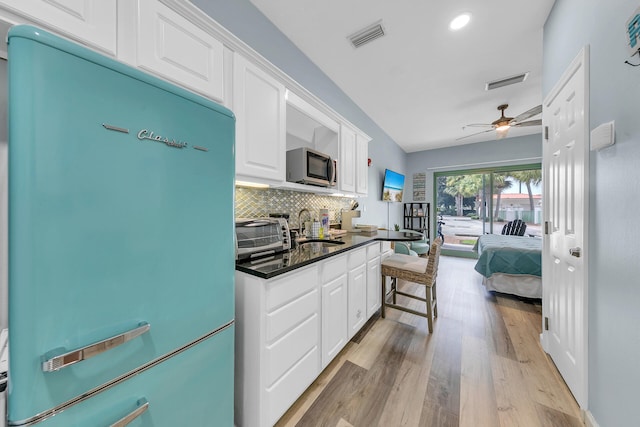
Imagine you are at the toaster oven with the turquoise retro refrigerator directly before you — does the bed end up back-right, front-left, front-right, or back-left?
back-left

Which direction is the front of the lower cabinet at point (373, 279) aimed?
to the viewer's right

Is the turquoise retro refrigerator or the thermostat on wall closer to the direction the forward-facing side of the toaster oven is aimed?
the thermostat on wall

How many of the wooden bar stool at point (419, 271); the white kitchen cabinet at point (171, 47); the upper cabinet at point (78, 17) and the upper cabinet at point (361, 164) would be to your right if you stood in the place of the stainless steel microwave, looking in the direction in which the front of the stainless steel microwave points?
2

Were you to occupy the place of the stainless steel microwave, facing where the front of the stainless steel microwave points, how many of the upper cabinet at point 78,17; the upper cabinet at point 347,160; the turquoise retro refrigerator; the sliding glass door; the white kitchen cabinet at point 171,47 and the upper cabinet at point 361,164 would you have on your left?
3

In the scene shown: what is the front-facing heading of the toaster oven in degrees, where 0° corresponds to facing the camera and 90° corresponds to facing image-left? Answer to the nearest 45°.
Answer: approximately 315°

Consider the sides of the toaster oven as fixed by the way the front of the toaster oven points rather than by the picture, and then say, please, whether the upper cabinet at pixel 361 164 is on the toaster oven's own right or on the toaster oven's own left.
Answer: on the toaster oven's own left

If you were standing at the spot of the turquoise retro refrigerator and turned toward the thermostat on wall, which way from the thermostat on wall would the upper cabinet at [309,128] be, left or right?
left

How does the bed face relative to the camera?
to the viewer's left

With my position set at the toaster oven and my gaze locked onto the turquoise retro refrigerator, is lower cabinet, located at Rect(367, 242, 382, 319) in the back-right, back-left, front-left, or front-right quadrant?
back-left

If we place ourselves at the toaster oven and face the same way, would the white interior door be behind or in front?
in front

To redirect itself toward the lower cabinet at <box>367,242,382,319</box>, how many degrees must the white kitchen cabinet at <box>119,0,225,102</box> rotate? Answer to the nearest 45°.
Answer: approximately 45° to its left

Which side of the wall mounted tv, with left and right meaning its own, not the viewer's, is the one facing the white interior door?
front
